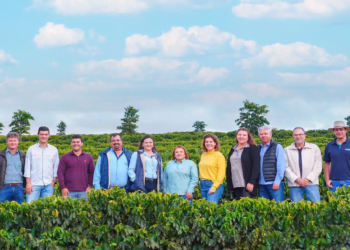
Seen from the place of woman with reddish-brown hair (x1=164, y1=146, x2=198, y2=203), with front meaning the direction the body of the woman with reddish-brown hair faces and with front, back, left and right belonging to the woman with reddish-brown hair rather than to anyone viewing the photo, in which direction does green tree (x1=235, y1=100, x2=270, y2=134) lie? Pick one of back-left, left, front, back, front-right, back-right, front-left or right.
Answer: back

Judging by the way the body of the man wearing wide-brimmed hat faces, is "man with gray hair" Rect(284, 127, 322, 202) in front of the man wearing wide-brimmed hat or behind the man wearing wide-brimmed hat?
in front

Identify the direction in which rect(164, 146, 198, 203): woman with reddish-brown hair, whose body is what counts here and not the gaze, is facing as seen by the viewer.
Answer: toward the camera

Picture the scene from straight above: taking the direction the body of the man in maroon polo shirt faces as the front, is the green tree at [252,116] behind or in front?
behind

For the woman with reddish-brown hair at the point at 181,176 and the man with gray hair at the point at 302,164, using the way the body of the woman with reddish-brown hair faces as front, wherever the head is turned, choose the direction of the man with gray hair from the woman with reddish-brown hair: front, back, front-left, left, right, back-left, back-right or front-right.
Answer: left

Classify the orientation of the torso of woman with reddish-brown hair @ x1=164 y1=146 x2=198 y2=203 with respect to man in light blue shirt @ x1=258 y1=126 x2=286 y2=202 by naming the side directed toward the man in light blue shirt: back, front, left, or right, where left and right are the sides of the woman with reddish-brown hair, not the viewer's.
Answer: left

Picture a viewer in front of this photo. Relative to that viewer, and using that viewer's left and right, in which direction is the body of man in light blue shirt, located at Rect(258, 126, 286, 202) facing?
facing the viewer and to the left of the viewer

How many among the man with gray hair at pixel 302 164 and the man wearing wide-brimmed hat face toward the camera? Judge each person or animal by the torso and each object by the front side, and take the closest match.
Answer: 2

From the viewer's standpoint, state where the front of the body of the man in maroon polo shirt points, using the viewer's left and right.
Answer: facing the viewer

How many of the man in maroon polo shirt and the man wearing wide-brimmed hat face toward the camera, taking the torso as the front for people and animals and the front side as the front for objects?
2

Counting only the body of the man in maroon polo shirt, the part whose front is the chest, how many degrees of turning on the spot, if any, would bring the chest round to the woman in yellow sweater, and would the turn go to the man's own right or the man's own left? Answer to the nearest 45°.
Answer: approximately 90° to the man's own left
